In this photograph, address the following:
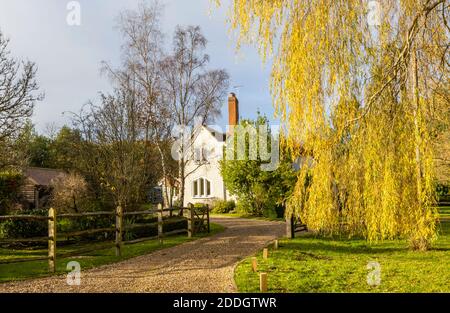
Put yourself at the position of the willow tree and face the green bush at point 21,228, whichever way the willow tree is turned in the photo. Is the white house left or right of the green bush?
right

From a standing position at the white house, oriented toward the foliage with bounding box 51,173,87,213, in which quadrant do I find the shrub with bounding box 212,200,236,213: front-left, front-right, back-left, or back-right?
front-left

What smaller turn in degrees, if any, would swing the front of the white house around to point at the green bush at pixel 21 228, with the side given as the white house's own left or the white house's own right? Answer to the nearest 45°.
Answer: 0° — it already faces it

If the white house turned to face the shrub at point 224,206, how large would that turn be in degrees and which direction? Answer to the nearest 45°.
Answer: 0° — it already faces it

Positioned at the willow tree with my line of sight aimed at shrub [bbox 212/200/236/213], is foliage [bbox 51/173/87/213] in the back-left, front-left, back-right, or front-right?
front-left

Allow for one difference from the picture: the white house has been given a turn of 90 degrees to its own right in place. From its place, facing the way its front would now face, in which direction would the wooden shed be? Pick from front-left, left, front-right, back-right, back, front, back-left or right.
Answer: front-left

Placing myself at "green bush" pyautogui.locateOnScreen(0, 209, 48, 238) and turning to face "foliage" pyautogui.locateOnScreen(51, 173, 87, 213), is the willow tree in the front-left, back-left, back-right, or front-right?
back-right

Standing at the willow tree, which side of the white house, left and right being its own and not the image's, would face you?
front

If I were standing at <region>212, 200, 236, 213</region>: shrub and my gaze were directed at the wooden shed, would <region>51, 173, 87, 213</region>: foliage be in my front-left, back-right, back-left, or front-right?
front-left

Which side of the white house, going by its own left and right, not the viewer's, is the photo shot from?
front
